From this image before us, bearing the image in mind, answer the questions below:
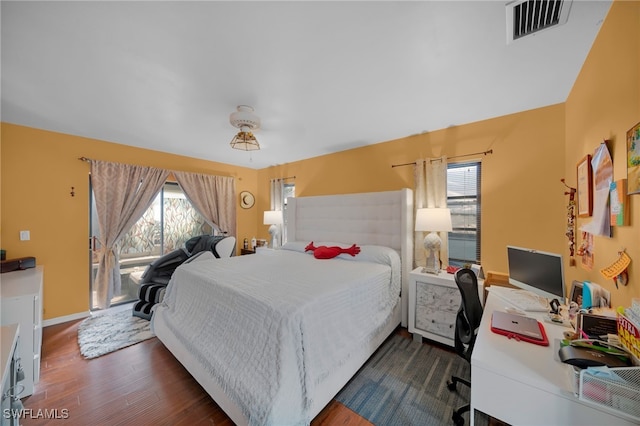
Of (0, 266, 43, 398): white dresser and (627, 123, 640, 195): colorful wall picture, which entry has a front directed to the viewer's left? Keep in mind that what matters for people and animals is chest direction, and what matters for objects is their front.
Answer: the colorful wall picture

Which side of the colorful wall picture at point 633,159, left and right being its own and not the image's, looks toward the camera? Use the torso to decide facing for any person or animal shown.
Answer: left

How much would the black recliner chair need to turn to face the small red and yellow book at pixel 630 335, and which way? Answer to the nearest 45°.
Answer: approximately 90° to its left

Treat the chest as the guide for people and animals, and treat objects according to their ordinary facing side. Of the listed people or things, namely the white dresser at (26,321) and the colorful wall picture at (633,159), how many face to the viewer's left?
1

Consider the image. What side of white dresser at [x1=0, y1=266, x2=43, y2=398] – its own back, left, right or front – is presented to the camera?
right

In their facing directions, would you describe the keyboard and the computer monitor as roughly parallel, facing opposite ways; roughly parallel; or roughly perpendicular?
roughly parallel

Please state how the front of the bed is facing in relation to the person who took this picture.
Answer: facing the viewer and to the left of the viewer

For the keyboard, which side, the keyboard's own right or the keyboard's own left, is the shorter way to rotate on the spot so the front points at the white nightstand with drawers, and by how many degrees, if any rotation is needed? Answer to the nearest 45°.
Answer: approximately 45° to the keyboard's own right

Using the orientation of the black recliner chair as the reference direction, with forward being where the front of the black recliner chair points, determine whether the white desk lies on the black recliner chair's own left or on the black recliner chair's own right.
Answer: on the black recliner chair's own left

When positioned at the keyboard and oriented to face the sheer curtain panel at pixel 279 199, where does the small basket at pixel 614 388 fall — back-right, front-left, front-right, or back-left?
back-left

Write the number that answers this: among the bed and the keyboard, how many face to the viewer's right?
0

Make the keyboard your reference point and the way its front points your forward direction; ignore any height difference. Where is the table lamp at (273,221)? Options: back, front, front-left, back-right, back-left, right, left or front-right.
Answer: front-right

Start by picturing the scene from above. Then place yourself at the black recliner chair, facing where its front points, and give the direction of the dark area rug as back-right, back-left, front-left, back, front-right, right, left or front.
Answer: left

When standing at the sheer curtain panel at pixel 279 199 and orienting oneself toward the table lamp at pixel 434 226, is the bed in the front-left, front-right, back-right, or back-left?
front-right

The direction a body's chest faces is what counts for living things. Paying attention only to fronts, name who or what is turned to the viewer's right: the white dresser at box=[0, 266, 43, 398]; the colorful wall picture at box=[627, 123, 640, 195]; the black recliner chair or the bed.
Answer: the white dresser

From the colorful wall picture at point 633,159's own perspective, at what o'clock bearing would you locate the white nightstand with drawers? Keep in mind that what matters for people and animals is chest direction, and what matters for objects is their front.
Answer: The white nightstand with drawers is roughly at 1 o'clock from the colorful wall picture.
